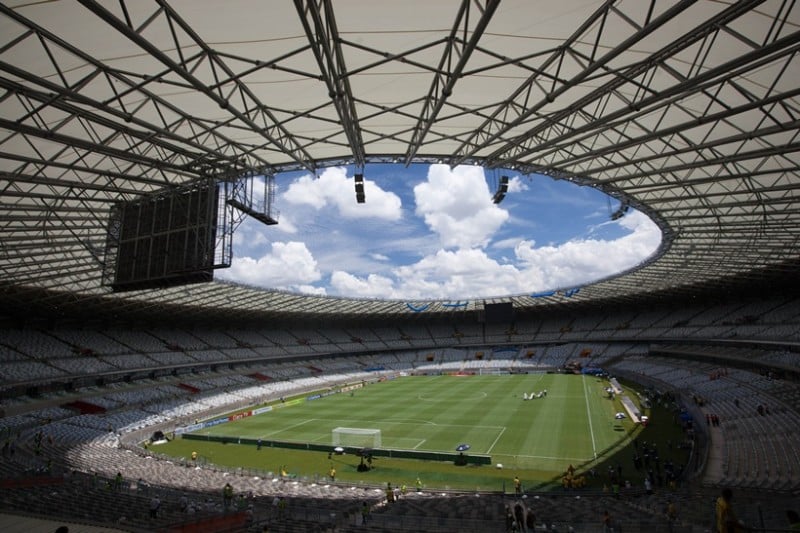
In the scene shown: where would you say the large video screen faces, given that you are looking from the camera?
facing away from the viewer and to the right of the viewer

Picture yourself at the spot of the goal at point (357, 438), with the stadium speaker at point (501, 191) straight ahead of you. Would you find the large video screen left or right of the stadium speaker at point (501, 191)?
right

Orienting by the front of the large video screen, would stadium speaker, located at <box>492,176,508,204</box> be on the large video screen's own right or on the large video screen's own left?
on the large video screen's own right

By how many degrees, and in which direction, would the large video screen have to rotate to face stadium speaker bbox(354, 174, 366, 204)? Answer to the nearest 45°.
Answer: approximately 90° to its right

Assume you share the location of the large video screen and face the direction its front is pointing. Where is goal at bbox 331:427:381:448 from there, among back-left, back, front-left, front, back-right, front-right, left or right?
front
